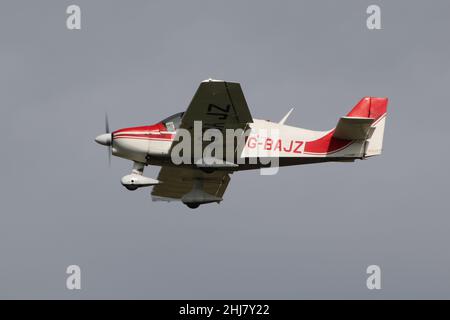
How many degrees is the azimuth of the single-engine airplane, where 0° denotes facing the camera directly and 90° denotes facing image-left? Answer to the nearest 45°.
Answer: approximately 90°
